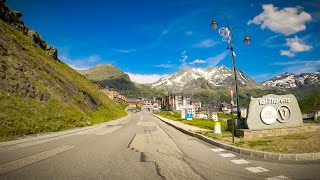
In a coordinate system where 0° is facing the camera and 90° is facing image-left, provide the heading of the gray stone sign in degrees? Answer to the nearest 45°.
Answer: approximately 0°
